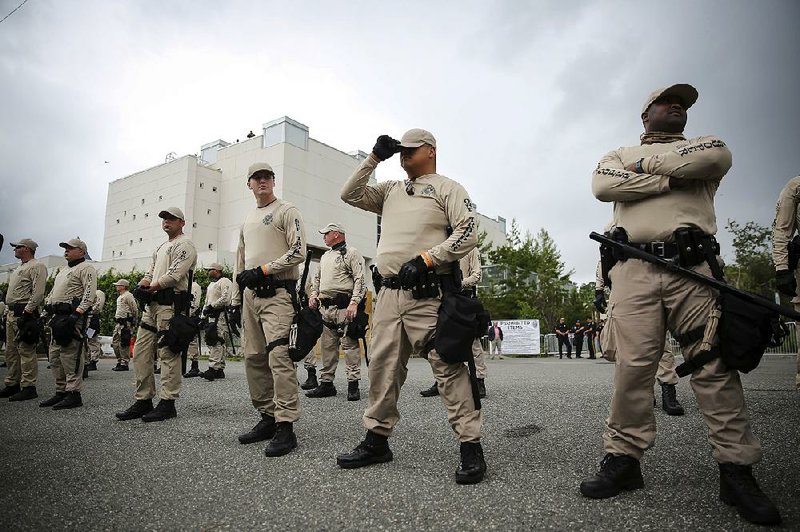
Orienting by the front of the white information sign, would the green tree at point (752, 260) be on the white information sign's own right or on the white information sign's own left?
on the white information sign's own left

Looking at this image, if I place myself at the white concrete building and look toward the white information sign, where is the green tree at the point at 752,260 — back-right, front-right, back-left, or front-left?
front-left

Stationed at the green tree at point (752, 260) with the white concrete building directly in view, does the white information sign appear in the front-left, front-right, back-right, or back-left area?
front-left

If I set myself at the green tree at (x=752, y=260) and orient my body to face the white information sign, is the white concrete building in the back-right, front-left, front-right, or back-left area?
front-right

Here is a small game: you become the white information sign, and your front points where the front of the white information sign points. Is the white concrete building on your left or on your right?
on your right

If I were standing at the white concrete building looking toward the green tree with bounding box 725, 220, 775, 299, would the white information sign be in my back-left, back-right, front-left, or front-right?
front-right

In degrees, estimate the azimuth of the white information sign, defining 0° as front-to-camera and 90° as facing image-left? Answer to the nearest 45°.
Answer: approximately 0°
